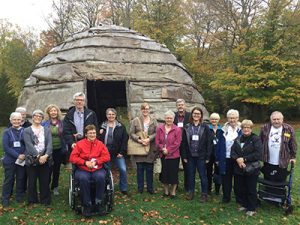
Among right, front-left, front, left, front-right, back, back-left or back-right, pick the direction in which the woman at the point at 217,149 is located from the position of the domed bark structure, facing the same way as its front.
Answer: front-left

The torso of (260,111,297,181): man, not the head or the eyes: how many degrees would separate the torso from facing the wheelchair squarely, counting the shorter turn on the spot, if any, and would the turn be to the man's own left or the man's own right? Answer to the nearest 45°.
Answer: approximately 45° to the man's own right

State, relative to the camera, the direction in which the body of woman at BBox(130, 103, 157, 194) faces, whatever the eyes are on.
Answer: toward the camera

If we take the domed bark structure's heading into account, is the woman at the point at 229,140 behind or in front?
in front

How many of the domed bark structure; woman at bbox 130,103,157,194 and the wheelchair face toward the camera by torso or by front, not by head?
3

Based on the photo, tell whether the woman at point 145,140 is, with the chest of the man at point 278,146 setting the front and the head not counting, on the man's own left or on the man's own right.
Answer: on the man's own right

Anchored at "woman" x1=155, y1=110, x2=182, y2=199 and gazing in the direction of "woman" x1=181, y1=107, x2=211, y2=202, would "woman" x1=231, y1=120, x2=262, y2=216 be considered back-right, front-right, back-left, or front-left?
front-right

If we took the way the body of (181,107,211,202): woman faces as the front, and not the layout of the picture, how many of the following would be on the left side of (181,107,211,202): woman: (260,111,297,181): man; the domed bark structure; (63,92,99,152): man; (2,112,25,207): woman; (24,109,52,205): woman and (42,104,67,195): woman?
1

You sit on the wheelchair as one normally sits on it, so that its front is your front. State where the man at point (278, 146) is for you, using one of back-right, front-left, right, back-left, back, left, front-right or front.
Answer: left

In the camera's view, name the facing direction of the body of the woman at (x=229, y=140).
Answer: toward the camera

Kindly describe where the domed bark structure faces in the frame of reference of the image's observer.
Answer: facing the viewer

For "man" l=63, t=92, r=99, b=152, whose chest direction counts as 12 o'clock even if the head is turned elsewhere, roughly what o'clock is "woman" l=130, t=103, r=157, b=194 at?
The woman is roughly at 9 o'clock from the man.

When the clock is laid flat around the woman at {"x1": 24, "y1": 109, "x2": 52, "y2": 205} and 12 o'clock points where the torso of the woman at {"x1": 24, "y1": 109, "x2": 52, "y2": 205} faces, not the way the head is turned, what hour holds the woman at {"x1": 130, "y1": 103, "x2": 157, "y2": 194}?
the woman at {"x1": 130, "y1": 103, "x2": 157, "y2": 194} is roughly at 9 o'clock from the woman at {"x1": 24, "y1": 109, "x2": 52, "y2": 205}.

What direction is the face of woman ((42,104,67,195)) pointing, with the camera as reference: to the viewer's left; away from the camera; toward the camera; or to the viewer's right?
toward the camera

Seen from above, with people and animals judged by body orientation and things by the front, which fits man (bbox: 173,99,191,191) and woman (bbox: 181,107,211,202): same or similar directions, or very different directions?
same or similar directions
